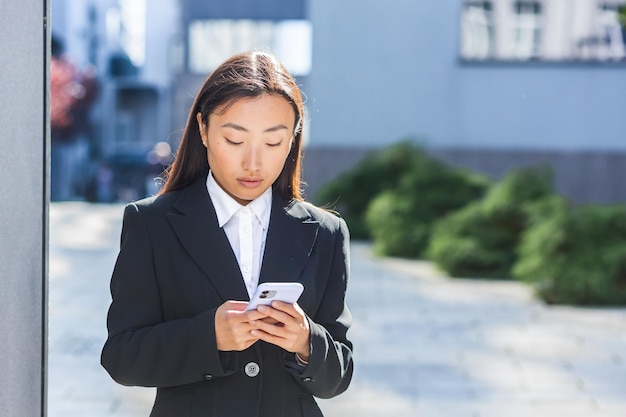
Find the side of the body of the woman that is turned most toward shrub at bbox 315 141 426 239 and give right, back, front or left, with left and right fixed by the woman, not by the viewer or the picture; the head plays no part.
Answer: back

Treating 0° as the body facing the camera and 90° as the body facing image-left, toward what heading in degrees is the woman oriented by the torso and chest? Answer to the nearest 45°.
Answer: approximately 0°

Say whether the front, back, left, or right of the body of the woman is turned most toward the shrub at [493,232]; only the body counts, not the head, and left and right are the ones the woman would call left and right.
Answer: back

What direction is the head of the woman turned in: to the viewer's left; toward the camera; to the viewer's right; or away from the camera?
toward the camera

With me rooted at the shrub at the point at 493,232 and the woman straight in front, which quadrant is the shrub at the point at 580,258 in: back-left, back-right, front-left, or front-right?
front-left

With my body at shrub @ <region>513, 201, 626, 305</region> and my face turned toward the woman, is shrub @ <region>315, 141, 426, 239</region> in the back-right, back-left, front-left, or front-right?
back-right

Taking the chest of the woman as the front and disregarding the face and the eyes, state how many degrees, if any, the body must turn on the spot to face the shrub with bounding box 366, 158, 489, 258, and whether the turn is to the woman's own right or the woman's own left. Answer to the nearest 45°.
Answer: approximately 180°
